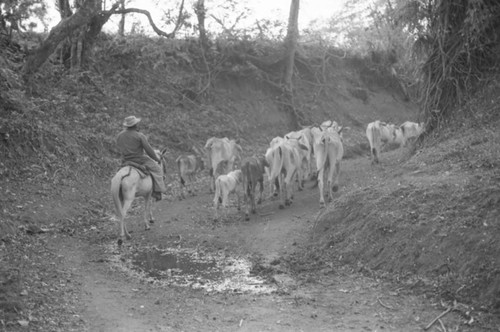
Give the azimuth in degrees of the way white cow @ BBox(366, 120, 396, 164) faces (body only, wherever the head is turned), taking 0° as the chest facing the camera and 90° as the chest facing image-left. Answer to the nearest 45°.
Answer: approximately 225°

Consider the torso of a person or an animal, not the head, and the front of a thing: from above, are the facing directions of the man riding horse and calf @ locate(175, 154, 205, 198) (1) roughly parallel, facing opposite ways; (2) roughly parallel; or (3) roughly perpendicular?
roughly parallel

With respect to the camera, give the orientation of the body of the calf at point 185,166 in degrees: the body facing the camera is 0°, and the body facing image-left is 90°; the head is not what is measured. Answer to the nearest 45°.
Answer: approximately 225°

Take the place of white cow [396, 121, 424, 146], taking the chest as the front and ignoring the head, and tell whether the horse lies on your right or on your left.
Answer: on your right

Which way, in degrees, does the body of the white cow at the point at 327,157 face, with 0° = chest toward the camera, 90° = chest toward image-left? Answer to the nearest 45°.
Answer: approximately 180°

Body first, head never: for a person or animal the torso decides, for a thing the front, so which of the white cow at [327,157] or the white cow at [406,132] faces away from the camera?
the white cow at [327,157]

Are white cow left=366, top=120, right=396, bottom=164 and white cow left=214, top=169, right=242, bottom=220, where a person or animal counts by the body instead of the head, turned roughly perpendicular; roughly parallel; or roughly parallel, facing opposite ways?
roughly parallel

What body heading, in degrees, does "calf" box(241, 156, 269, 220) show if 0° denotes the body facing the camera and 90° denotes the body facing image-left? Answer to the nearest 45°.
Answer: approximately 225°

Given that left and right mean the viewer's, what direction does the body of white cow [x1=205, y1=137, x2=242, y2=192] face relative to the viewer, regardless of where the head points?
facing away from the viewer and to the right of the viewer

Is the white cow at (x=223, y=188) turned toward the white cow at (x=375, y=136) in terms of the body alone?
yes

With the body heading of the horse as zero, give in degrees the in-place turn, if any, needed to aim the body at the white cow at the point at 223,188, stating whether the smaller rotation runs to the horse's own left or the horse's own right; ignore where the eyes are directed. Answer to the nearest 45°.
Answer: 0° — it already faces it

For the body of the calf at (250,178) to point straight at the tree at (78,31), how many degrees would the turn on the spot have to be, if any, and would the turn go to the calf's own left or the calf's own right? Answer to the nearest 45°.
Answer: approximately 90° to the calf's own left

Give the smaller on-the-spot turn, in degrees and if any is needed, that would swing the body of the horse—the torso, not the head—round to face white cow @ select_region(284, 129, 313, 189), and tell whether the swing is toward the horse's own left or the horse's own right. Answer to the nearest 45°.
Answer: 0° — it already faces it

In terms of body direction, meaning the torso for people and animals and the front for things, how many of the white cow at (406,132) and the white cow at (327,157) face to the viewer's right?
1

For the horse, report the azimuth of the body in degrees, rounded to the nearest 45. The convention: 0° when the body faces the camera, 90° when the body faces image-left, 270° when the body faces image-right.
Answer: approximately 225°
